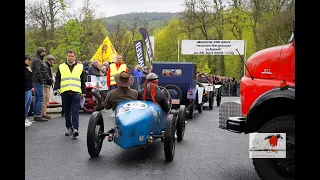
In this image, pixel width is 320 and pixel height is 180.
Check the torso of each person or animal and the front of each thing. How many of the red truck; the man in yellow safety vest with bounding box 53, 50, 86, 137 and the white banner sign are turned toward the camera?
2

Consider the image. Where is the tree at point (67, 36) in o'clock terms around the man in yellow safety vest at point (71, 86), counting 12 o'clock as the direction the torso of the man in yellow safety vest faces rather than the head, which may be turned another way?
The tree is roughly at 6 o'clock from the man in yellow safety vest.

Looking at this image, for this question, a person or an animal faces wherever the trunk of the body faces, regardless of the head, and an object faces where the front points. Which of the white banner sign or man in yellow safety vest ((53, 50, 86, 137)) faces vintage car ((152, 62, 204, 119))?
the white banner sign

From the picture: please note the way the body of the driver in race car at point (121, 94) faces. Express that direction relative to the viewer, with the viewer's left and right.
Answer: facing away from the viewer

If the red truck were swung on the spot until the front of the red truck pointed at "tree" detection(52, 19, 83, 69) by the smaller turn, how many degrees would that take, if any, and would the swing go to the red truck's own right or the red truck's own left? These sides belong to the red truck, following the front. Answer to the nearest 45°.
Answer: approximately 45° to the red truck's own right

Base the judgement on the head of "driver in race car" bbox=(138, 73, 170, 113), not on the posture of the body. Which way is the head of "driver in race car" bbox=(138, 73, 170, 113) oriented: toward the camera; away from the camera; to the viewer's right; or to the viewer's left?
away from the camera

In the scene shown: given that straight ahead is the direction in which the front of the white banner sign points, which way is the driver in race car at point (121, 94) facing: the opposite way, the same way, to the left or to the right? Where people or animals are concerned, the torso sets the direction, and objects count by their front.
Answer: the opposite way

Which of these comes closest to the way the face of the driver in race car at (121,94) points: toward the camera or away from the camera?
away from the camera

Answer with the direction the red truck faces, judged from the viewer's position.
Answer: facing to the left of the viewer

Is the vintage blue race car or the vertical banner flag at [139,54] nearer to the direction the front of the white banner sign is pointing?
the vintage blue race car

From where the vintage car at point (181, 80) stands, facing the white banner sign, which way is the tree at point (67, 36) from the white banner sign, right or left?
left
